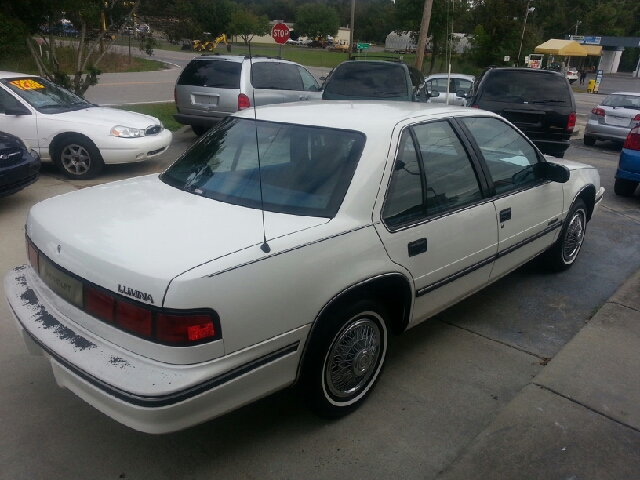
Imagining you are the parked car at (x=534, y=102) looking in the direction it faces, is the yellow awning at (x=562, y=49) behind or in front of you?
in front

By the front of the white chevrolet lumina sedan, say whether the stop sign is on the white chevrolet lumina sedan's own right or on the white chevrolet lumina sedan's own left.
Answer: on the white chevrolet lumina sedan's own left

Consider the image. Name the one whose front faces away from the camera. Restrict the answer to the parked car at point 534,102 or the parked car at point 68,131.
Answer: the parked car at point 534,102

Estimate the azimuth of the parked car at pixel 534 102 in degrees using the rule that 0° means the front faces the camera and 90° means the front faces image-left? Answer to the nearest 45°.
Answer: approximately 180°

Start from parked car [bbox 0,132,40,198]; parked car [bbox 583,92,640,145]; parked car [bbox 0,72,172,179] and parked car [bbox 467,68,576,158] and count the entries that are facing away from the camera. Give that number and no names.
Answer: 2

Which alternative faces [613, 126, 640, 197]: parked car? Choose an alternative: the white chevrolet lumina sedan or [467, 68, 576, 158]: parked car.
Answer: the white chevrolet lumina sedan

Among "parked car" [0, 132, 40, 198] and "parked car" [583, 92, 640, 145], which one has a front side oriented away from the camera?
"parked car" [583, 92, 640, 145]

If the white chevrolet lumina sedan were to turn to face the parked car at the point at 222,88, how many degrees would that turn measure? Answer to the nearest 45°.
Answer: approximately 45° to its left

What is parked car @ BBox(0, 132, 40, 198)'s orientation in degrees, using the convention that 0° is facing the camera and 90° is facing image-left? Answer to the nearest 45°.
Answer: approximately 315°

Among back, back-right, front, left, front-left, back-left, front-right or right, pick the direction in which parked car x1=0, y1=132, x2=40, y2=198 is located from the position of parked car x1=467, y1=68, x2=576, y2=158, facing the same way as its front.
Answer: back-left

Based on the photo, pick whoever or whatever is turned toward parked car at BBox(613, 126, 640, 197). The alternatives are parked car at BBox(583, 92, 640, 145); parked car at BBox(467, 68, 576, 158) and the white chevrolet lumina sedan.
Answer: the white chevrolet lumina sedan

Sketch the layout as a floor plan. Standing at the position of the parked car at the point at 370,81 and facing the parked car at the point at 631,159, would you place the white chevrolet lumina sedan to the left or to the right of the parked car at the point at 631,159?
right

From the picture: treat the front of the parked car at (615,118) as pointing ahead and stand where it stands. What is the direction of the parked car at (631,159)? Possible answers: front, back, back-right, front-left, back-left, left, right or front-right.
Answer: back

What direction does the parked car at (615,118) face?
away from the camera

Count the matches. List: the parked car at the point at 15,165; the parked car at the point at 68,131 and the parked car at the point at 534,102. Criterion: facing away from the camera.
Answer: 1

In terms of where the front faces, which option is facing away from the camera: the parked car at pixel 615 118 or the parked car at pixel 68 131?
the parked car at pixel 615 118

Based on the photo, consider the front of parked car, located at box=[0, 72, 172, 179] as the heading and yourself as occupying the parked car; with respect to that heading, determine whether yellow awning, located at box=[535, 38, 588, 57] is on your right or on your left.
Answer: on your left

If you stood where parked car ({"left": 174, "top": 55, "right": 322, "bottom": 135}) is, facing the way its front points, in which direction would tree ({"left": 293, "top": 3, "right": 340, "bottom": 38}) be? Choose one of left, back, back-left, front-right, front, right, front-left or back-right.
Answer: front-left

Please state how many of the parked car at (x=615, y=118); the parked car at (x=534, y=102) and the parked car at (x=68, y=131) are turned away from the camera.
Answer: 2

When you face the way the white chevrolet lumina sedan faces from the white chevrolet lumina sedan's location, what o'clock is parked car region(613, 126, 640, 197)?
The parked car is roughly at 12 o'clock from the white chevrolet lumina sedan.

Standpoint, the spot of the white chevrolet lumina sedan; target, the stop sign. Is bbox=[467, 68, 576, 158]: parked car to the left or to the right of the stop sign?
right
